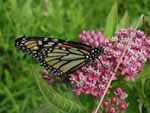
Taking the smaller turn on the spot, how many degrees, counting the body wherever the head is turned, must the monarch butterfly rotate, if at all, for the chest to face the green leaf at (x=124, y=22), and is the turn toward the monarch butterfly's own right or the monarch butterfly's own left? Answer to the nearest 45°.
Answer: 0° — it already faces it

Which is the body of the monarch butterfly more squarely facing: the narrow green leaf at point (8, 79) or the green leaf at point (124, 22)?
the green leaf

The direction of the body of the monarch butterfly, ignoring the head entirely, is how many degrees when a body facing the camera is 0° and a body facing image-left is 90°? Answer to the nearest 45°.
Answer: approximately 270°
